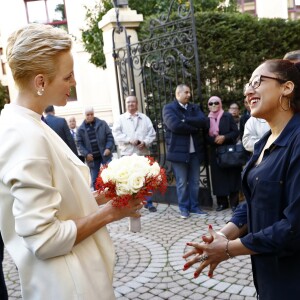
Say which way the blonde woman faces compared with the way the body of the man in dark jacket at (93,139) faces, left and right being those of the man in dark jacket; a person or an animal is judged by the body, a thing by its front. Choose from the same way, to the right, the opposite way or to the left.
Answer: to the left

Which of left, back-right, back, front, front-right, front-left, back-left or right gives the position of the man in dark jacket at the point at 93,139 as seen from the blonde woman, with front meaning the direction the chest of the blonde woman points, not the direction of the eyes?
left

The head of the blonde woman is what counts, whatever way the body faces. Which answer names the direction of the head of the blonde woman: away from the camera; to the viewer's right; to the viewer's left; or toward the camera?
to the viewer's right

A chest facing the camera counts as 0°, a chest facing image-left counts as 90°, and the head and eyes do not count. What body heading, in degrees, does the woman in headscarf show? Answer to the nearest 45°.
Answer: approximately 45°

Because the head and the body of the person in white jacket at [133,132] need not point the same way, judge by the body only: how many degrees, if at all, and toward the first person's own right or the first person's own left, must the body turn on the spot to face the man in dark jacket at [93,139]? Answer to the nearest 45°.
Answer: approximately 135° to the first person's own right

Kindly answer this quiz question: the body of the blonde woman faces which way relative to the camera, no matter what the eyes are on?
to the viewer's right

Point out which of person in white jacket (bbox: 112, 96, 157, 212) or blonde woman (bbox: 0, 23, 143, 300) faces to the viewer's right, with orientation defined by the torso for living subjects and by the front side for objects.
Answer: the blonde woman

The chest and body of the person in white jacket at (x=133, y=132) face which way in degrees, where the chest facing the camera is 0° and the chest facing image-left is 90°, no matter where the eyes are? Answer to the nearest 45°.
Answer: approximately 0°

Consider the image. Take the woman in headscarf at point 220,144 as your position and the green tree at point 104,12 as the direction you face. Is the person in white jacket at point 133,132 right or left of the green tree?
left
